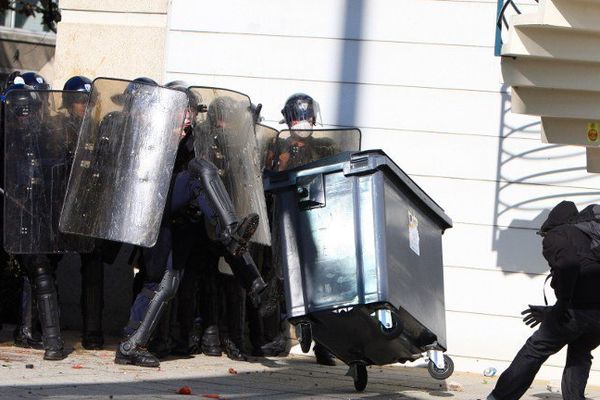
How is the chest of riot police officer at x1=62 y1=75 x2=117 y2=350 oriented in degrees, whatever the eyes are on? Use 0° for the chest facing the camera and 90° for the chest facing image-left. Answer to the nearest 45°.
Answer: approximately 315°

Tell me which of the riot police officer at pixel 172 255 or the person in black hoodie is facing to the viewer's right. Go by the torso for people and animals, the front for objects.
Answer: the riot police officer

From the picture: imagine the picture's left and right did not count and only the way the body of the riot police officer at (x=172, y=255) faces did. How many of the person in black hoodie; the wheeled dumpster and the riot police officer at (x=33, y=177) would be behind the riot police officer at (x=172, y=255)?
1

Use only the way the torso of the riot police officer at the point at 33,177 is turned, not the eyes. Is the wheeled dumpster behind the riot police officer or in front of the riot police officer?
in front

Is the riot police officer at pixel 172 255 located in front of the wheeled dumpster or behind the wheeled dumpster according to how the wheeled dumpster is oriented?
behind

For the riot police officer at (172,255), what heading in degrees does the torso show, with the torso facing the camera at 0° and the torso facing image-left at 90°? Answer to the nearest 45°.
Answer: approximately 270°

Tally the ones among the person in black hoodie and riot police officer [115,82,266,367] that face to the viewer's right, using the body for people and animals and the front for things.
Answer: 1

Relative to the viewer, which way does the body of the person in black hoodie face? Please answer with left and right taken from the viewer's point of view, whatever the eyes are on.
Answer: facing away from the viewer and to the left of the viewer

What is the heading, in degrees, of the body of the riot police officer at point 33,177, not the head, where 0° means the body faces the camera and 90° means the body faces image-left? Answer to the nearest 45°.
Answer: approximately 315°

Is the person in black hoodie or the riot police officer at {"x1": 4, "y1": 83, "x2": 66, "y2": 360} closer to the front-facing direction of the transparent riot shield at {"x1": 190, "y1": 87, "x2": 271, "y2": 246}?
the person in black hoodie

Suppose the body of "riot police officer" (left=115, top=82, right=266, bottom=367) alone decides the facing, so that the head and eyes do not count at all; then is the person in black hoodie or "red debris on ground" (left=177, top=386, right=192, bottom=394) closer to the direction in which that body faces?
the person in black hoodie
